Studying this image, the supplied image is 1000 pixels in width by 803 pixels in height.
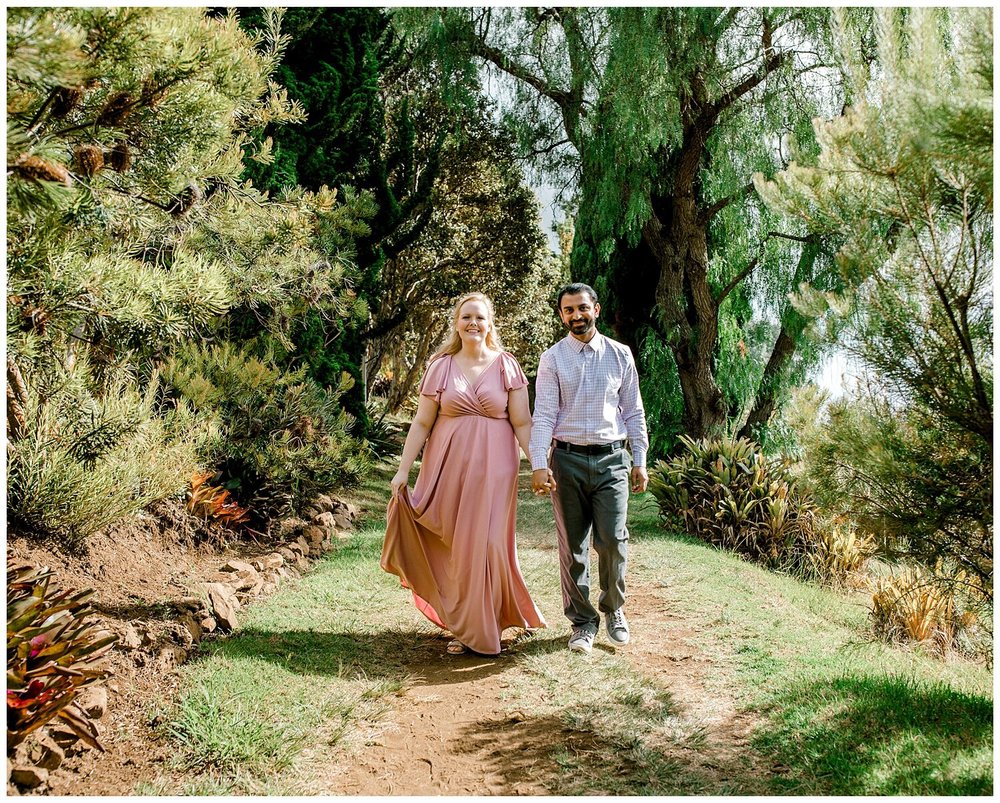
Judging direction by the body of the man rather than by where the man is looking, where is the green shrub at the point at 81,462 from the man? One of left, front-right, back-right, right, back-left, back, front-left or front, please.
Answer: right

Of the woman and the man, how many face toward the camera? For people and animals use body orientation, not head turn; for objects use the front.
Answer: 2

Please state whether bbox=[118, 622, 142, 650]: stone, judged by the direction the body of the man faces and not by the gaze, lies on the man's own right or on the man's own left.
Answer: on the man's own right

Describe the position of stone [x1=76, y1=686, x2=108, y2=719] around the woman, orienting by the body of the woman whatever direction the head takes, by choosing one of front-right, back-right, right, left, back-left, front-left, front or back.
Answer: front-right

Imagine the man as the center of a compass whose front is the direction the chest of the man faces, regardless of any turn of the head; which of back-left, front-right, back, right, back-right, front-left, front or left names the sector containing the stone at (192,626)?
right

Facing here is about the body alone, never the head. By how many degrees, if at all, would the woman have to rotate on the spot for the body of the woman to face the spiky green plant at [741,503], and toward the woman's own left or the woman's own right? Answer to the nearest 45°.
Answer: approximately 135° to the woman's own left

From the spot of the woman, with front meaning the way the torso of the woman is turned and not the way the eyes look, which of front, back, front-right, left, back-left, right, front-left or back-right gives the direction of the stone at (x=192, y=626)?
right

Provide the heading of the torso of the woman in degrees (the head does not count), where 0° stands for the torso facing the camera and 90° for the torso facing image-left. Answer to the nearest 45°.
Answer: approximately 0°
